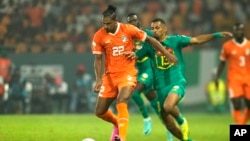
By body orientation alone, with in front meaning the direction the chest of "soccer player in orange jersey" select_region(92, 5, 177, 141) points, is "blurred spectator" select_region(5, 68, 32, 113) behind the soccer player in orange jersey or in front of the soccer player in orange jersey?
behind

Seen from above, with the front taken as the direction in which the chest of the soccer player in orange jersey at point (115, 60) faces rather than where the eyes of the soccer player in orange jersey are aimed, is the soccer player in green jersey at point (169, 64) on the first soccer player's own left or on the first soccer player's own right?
on the first soccer player's own left

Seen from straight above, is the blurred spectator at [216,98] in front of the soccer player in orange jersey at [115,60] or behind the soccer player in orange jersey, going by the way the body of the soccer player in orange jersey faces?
behind

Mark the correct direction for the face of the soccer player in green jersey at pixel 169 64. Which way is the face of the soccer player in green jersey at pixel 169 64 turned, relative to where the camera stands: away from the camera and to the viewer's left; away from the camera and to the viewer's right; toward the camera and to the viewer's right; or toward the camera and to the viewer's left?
toward the camera and to the viewer's left

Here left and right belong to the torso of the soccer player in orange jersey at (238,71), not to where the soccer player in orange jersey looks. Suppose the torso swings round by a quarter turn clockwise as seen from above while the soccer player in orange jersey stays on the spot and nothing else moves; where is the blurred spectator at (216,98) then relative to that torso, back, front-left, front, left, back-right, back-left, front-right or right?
right

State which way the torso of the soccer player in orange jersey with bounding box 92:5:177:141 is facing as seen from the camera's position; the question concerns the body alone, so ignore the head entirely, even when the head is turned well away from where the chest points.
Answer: toward the camera

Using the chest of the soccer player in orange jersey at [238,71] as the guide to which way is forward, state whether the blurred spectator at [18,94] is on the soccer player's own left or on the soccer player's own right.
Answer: on the soccer player's own right

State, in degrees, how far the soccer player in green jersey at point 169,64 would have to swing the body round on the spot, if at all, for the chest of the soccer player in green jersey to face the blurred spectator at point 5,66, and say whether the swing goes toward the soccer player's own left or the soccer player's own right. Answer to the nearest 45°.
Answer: approximately 90° to the soccer player's own right
